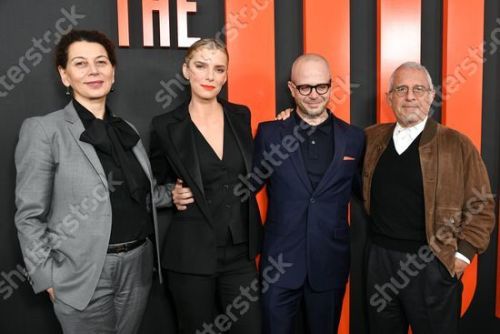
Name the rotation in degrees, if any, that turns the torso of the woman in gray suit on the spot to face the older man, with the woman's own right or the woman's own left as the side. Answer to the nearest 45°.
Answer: approximately 45° to the woman's own left

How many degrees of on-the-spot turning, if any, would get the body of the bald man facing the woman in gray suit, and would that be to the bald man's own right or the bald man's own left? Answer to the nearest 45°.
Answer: approximately 45° to the bald man's own right

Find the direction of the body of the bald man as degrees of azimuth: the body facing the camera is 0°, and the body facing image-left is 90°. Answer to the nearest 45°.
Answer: approximately 0°

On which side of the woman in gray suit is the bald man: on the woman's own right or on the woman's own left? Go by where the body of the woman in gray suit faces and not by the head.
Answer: on the woman's own left

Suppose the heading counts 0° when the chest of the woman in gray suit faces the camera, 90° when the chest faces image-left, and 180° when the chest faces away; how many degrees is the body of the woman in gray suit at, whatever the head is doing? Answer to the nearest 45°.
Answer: approximately 315°
